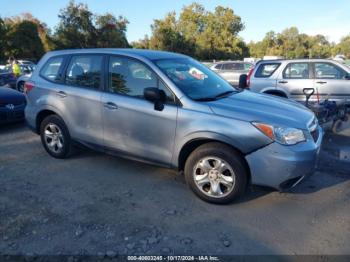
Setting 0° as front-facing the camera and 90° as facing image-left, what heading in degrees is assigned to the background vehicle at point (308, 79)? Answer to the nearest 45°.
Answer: approximately 270°

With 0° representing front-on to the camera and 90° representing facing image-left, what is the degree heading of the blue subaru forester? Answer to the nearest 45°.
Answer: approximately 315°

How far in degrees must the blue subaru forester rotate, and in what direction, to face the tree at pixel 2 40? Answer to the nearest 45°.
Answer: approximately 180°

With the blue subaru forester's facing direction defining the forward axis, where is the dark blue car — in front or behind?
behind

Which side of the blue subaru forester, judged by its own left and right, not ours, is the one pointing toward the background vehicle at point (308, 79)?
left

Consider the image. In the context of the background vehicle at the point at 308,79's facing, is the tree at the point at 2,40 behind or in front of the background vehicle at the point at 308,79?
behind

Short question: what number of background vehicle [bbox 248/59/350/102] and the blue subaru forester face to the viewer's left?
0

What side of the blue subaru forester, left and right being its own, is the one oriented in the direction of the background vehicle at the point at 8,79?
back

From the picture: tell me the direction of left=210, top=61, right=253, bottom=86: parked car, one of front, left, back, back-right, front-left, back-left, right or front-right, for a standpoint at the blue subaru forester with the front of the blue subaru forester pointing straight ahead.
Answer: back-left
